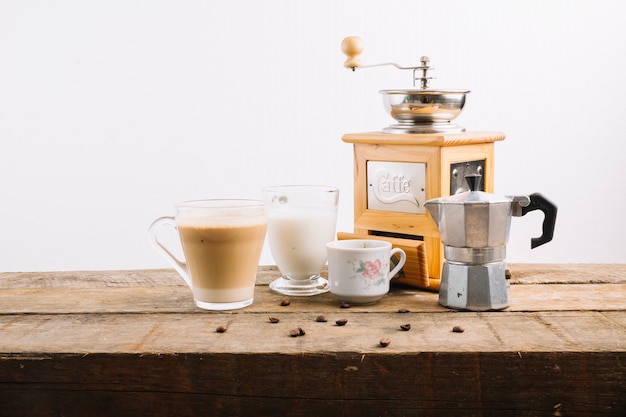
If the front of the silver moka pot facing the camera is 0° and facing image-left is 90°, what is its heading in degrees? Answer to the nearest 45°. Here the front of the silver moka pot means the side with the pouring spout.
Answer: approximately 90°

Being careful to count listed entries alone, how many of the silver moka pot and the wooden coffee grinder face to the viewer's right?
0

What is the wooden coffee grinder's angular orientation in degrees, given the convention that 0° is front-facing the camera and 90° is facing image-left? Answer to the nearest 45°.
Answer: approximately 45°
